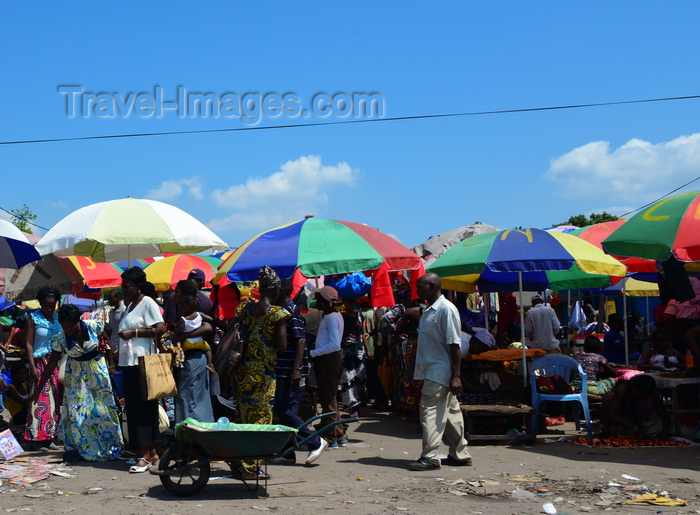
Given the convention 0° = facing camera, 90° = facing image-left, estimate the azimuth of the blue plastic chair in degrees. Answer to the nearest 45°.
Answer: approximately 0°

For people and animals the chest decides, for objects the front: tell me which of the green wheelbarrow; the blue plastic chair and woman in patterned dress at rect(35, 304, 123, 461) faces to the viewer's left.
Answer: the green wheelbarrow

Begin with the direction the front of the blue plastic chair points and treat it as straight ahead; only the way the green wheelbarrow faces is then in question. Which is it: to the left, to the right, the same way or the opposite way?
to the right

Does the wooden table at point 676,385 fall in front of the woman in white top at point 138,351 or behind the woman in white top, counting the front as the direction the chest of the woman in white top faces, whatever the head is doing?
behind

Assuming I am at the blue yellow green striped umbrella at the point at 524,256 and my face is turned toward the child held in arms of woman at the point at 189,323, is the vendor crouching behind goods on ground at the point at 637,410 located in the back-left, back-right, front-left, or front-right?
back-left

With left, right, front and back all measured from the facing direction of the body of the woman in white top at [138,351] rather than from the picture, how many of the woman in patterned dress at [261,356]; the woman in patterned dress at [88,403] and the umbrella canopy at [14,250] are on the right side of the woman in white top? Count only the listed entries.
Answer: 2

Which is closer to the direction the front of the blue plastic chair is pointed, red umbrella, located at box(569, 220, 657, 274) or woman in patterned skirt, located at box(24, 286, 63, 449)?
the woman in patterned skirt

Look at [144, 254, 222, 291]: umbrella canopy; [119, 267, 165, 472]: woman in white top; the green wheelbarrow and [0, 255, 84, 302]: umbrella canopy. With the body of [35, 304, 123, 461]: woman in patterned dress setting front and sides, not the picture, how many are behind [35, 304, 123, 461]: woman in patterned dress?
2

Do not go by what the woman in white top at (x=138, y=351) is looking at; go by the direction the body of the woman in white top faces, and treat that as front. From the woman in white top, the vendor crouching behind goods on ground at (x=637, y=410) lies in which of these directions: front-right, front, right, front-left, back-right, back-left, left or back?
back-left
